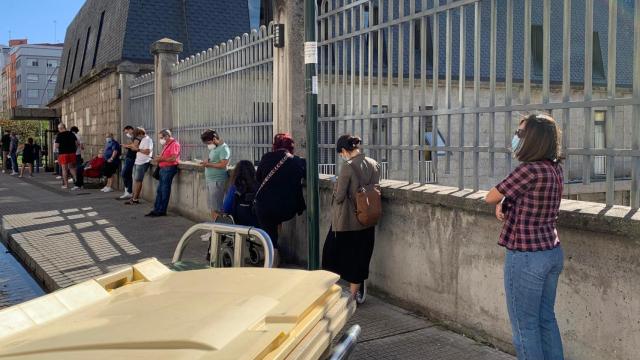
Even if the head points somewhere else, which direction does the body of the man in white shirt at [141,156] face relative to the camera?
to the viewer's left

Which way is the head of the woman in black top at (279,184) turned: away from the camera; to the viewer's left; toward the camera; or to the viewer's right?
away from the camera

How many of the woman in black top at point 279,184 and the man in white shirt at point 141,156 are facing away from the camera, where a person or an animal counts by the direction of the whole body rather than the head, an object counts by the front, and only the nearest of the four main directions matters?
1

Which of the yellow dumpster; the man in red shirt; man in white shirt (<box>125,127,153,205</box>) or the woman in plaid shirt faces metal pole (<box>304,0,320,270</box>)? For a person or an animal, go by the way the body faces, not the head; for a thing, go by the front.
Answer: the woman in plaid shirt

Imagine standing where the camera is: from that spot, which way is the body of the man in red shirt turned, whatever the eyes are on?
to the viewer's left

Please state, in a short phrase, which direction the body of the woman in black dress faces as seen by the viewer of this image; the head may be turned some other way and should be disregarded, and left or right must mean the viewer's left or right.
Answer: facing away from the viewer and to the left of the viewer

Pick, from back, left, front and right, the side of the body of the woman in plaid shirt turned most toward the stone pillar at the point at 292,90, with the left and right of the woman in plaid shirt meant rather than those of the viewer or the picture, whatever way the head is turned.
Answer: front

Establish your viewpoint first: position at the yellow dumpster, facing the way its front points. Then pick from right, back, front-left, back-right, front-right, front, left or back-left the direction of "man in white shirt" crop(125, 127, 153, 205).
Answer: back-left

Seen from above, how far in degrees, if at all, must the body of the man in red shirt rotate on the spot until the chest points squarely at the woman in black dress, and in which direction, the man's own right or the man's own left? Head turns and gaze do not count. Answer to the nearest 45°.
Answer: approximately 90° to the man's own left

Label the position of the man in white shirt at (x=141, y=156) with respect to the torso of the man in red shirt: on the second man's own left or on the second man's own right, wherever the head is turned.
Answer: on the second man's own right
